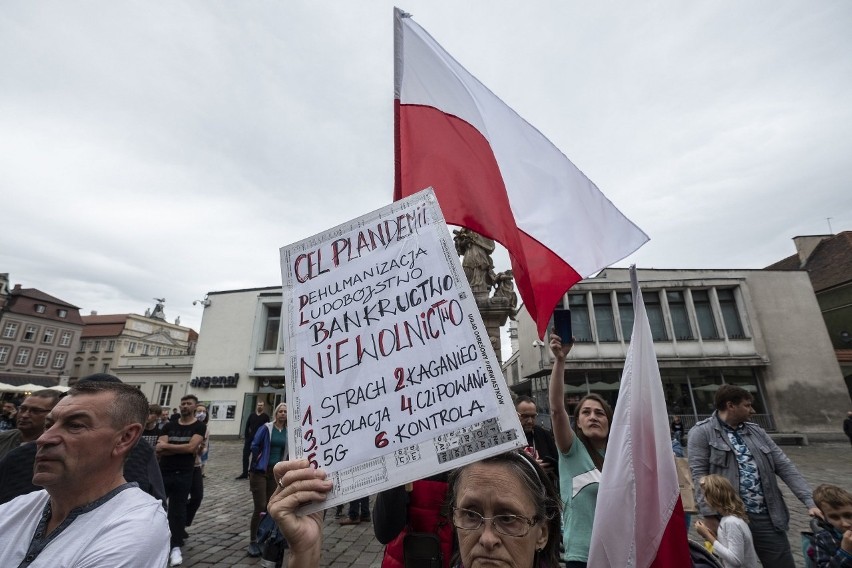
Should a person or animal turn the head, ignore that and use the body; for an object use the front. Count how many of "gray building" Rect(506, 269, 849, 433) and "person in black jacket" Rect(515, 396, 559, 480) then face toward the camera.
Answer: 2

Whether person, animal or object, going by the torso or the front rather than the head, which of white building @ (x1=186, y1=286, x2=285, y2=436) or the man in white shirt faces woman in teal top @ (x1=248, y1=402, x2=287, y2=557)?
the white building

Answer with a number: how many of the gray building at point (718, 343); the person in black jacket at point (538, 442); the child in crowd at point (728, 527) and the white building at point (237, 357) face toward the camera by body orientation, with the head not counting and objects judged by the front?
3

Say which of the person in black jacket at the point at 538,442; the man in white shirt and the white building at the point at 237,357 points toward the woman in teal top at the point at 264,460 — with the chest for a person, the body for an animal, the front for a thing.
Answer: the white building

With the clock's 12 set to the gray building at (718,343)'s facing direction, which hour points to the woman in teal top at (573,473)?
The woman in teal top is roughly at 12 o'clock from the gray building.

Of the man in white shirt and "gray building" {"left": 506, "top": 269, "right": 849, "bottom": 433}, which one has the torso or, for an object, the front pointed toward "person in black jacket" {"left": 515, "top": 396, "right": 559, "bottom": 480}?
the gray building

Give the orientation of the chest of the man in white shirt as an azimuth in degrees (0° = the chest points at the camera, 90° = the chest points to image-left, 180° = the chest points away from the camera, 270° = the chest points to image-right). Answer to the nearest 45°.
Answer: approximately 45°
